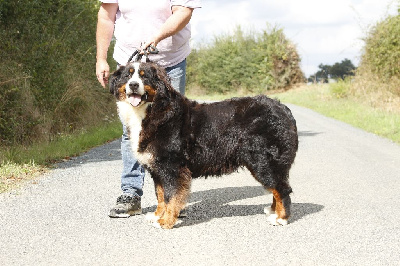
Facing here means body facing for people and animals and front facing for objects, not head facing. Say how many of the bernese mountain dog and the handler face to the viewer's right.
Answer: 0

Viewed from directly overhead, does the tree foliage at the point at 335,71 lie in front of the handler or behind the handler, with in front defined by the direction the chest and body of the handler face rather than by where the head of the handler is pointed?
behind

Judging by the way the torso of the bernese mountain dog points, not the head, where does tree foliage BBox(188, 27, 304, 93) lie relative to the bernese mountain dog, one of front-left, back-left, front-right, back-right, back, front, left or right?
right

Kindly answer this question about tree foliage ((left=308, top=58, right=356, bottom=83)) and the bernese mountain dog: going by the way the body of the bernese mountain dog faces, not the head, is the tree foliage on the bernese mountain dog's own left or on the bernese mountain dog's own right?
on the bernese mountain dog's own right

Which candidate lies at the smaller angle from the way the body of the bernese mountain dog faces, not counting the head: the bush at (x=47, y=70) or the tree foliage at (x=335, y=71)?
the bush

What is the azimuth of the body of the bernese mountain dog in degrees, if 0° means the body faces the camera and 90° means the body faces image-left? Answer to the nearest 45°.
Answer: approximately 90°

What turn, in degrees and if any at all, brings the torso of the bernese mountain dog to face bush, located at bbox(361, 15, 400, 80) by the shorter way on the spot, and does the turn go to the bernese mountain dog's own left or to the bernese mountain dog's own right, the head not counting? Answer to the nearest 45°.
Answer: approximately 135° to the bernese mountain dog's own right

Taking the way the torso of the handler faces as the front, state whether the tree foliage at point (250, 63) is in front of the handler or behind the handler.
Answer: behind

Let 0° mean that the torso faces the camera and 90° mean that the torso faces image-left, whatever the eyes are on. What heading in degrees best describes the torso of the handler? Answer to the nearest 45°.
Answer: approximately 45°
